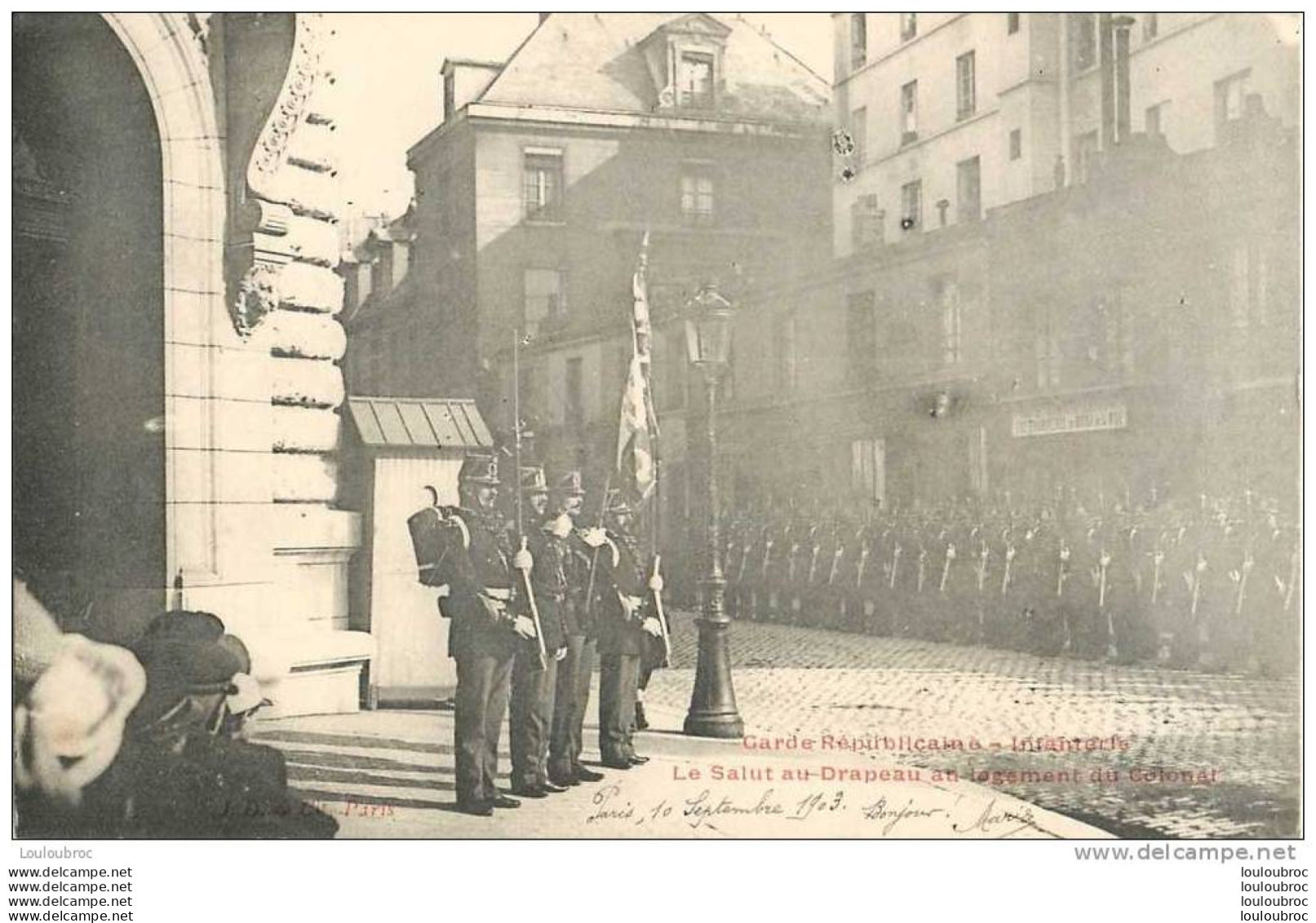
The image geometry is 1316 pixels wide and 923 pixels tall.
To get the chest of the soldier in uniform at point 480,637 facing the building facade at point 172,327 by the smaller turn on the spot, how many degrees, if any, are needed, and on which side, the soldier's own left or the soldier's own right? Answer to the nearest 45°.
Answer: approximately 180°

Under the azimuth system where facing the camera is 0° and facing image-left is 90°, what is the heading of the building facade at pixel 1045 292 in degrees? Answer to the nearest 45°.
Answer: approximately 45°

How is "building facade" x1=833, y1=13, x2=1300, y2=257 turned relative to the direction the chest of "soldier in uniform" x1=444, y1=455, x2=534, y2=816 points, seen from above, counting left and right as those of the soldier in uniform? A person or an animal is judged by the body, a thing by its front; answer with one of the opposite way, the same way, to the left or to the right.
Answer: to the right

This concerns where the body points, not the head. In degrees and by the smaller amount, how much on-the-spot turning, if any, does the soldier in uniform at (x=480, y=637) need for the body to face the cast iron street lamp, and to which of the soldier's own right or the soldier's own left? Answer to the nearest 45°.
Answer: approximately 90° to the soldier's own left

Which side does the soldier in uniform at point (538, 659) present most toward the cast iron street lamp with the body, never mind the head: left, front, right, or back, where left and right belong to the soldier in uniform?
left

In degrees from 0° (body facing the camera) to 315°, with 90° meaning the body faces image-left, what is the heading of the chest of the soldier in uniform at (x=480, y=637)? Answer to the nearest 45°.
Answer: approximately 315°

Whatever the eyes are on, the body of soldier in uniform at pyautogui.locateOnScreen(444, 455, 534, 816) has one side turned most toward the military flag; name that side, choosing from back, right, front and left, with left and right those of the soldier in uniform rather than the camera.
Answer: left

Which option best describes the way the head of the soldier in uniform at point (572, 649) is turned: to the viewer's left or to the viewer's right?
to the viewer's right

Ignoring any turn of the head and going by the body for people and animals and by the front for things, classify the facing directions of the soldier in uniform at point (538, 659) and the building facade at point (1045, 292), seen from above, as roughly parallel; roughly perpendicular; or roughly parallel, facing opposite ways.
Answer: roughly perpendicular
